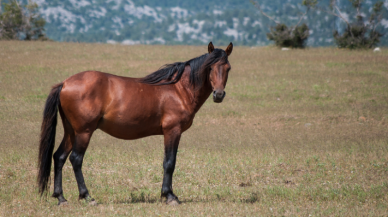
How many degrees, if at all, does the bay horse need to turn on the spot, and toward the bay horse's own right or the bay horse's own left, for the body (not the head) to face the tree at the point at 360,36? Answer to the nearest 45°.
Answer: approximately 45° to the bay horse's own left

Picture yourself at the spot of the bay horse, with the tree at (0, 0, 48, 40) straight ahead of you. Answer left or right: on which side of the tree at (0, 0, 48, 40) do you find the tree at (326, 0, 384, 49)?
right

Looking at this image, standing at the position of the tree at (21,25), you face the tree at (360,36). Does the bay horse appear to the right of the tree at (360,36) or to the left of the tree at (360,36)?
right

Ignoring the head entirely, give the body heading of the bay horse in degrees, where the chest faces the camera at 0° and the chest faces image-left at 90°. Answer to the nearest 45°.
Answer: approximately 270°

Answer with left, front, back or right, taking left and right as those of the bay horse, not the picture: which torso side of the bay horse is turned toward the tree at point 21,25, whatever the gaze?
left
